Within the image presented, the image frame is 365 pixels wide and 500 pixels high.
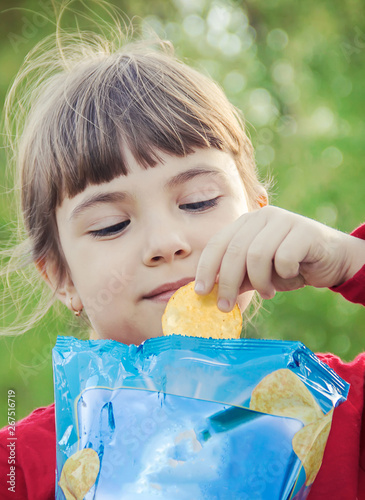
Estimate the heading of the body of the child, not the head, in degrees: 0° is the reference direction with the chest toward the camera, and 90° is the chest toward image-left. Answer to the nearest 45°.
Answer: approximately 0°
